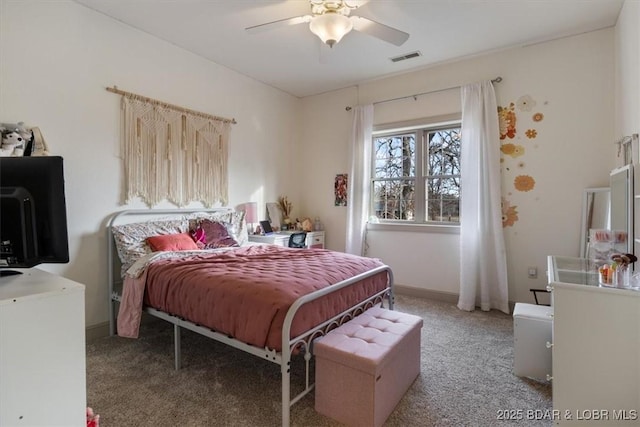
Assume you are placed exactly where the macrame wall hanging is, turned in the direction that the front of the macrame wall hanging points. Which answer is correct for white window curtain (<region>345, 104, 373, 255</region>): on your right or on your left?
on your left

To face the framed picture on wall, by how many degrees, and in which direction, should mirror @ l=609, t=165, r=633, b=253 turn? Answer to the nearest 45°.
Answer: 0° — it already faces it

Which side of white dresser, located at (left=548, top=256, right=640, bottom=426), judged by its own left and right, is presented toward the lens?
left

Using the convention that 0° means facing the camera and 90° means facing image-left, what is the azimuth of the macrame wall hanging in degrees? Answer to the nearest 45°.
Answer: approximately 315°

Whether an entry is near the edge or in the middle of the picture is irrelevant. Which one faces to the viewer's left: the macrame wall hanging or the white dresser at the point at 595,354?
the white dresser

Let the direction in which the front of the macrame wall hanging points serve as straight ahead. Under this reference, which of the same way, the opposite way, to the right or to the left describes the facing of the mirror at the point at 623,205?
the opposite way

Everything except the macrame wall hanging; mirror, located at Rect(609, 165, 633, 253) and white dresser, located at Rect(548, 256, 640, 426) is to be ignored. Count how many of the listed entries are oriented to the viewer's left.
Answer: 2

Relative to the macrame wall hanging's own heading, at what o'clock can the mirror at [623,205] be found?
The mirror is roughly at 12 o'clock from the macrame wall hanging.

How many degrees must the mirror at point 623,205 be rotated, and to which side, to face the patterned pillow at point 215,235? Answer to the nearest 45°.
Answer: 0° — it already faces it

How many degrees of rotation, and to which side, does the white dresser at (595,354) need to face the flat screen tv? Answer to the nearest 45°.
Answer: approximately 45° to its left

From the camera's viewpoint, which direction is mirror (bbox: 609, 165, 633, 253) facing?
to the viewer's left

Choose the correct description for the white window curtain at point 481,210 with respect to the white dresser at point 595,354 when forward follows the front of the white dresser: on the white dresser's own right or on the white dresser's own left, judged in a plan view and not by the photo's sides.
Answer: on the white dresser's own right

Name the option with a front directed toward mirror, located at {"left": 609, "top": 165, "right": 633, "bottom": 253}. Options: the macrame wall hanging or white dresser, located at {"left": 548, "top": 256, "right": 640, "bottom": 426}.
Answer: the macrame wall hanging
